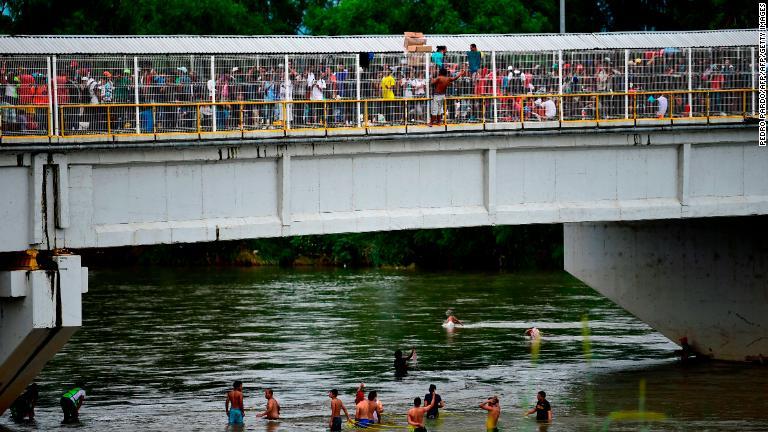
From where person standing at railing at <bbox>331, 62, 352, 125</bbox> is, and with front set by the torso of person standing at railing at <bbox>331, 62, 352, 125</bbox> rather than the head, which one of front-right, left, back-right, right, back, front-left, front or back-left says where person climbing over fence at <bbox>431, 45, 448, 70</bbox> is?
left

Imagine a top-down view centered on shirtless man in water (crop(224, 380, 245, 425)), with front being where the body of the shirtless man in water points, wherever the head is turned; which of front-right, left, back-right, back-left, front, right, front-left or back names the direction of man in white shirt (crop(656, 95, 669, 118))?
right

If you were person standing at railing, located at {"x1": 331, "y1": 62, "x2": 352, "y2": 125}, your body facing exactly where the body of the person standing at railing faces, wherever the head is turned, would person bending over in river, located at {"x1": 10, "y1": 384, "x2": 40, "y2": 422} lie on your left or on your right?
on your right
